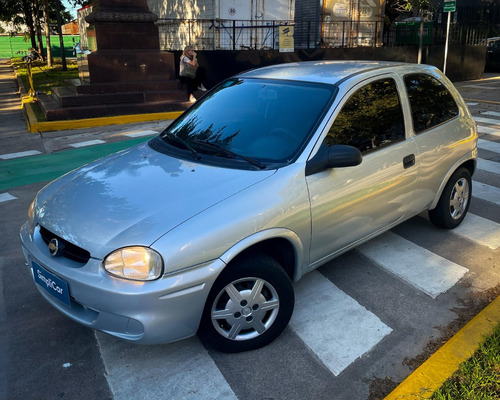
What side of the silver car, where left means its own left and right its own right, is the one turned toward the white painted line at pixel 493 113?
back

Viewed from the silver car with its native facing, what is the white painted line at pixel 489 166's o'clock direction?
The white painted line is roughly at 6 o'clock from the silver car.

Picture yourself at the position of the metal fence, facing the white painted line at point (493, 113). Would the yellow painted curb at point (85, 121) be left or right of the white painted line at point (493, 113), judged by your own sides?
right

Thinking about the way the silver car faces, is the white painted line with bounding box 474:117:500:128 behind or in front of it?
behind

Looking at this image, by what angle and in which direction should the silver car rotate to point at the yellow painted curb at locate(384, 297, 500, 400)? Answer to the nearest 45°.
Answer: approximately 90° to its left

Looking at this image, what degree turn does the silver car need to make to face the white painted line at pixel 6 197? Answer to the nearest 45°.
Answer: approximately 90° to its right

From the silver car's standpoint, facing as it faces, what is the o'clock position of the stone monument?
The stone monument is roughly at 4 o'clock from the silver car.

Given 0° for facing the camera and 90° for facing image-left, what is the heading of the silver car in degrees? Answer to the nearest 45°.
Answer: approximately 45°

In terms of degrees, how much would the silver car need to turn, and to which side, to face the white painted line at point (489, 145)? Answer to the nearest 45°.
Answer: approximately 180°

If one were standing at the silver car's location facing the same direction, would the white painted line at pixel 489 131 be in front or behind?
behind
